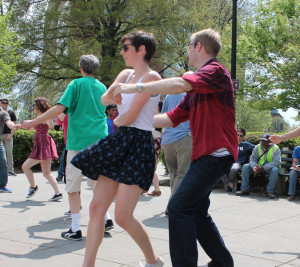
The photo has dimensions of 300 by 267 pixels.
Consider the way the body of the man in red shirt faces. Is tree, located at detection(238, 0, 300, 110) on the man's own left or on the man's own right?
on the man's own right

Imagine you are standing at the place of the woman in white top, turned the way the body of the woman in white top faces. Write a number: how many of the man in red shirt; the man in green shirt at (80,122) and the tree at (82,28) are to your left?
1

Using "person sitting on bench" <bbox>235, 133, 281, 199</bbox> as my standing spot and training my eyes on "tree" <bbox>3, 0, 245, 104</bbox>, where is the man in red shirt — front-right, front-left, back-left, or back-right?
back-left

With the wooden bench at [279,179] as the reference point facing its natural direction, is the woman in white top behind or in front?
in front

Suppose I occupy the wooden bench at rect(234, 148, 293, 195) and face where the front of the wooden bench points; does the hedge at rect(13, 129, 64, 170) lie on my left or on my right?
on my right

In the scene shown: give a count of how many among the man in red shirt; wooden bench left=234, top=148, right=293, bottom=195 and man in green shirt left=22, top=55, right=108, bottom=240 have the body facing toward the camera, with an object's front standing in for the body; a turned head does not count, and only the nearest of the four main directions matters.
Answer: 1

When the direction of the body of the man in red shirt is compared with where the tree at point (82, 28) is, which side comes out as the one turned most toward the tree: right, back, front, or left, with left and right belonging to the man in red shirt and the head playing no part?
right

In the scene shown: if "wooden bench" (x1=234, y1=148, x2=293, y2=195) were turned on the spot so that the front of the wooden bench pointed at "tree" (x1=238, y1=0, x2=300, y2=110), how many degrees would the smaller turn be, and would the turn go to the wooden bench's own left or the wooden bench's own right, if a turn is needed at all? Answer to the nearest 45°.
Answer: approximately 180°

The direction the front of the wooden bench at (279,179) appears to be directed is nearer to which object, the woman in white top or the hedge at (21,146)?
the woman in white top

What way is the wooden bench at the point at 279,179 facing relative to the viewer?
toward the camera

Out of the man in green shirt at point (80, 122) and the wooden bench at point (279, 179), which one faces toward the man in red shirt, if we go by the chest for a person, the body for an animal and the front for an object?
the wooden bench

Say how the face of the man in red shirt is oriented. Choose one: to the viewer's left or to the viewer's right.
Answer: to the viewer's left

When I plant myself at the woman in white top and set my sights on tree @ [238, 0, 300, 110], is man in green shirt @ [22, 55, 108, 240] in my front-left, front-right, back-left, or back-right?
front-left

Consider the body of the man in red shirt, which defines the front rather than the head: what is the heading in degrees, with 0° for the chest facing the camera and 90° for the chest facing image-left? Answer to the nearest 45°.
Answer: approximately 90°

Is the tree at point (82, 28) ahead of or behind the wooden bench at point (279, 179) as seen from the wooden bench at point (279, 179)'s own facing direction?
behind
